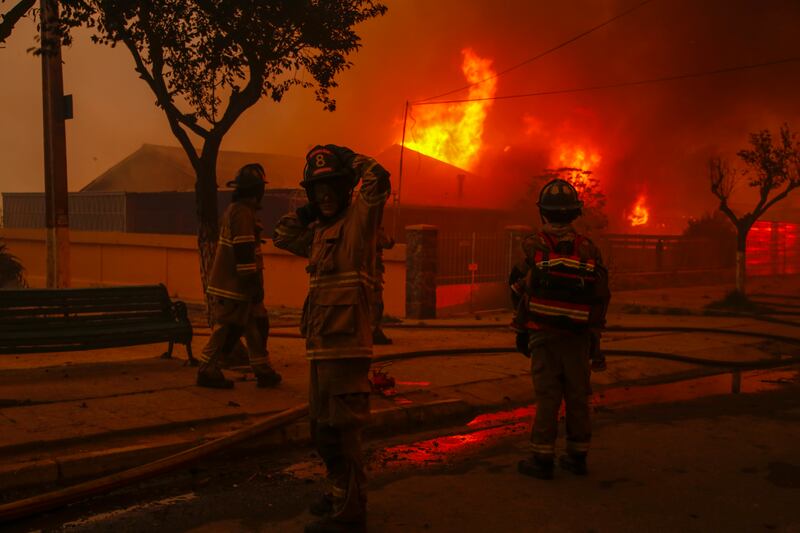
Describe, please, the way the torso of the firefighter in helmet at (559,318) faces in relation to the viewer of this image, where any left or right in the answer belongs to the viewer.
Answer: facing away from the viewer

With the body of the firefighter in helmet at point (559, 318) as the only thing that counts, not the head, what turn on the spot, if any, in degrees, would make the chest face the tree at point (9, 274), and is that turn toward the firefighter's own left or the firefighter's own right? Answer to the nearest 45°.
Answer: approximately 45° to the firefighter's own left

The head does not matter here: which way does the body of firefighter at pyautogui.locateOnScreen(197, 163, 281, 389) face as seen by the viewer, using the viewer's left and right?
facing to the right of the viewer

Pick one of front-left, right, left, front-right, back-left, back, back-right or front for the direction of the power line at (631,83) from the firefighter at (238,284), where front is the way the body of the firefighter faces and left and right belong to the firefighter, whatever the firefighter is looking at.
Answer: front-left

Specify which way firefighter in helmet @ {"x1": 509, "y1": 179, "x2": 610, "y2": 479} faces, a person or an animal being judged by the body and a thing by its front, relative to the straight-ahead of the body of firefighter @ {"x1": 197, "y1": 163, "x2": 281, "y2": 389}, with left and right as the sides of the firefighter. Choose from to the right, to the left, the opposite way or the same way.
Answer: to the left

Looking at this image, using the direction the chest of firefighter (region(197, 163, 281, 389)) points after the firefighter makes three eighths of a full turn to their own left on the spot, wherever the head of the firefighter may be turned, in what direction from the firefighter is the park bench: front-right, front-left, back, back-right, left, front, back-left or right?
front

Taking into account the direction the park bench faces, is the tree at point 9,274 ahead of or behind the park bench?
behind

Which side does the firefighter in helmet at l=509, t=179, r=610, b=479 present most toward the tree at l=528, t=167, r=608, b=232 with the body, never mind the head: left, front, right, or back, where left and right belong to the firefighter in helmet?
front

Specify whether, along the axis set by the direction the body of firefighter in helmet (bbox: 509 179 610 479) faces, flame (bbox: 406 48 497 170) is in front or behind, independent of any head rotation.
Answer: in front

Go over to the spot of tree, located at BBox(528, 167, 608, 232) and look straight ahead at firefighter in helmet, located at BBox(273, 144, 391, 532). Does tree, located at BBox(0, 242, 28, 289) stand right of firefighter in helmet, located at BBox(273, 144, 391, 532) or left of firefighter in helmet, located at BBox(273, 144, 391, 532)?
right

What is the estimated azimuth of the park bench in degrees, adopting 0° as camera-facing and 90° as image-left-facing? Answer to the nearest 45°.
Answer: approximately 315°

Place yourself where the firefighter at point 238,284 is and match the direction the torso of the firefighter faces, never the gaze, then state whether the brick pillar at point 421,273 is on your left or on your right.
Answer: on your left
